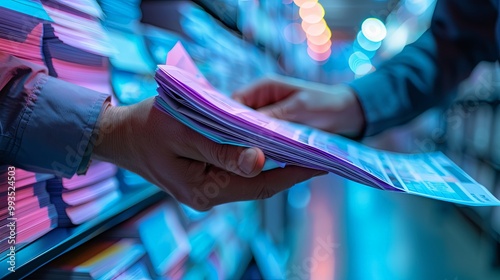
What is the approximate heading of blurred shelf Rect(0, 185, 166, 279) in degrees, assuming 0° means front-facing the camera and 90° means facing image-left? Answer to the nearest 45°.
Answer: approximately 315°
